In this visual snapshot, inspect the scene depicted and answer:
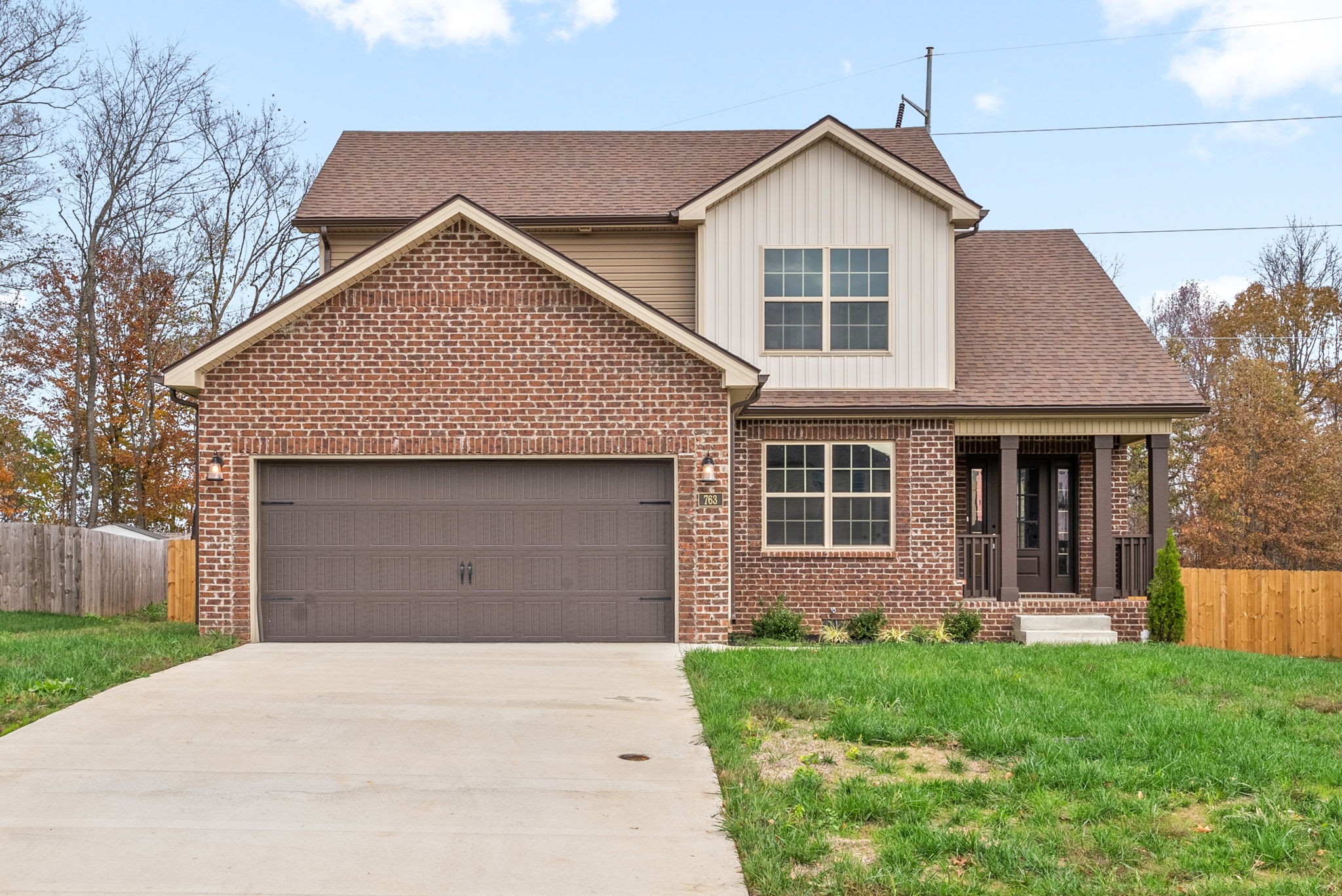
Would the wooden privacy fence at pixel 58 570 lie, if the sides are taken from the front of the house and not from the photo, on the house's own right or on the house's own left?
on the house's own right

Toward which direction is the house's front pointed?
toward the camera

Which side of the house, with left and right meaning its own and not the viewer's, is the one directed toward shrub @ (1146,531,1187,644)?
left

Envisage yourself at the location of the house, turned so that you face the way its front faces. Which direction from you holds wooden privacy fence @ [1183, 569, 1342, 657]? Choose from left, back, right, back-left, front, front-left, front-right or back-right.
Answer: left

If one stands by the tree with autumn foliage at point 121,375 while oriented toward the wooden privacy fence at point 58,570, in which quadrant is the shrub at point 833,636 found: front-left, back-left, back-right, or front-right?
front-left

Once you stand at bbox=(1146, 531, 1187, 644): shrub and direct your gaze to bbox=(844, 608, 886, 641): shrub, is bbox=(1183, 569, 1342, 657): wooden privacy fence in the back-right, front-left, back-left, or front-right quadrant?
back-right

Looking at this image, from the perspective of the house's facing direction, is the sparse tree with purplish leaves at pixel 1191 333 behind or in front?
behind

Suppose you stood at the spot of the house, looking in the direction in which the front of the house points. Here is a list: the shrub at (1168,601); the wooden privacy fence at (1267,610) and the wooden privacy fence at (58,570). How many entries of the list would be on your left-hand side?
2

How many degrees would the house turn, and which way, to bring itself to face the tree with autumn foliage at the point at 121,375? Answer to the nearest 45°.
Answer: approximately 135° to its right

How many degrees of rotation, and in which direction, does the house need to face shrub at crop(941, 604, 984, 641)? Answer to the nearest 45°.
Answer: approximately 90° to its left
